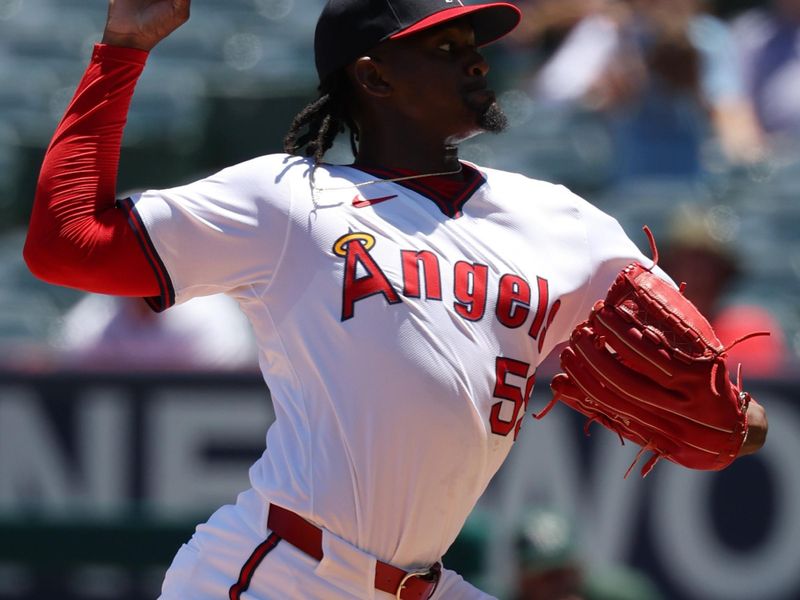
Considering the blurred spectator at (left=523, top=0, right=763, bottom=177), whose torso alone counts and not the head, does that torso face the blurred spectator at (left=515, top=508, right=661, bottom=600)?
yes

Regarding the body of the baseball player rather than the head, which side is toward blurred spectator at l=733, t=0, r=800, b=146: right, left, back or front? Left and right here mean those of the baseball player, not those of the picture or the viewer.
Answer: left

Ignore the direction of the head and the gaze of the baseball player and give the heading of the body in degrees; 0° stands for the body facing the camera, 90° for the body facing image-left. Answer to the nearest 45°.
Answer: approximately 315°

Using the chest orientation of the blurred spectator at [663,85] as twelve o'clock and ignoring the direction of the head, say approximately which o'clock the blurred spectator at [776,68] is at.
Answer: the blurred spectator at [776,68] is roughly at 8 o'clock from the blurred spectator at [663,85].

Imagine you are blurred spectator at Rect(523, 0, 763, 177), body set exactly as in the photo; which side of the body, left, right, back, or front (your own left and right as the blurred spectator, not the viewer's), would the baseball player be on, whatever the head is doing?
front

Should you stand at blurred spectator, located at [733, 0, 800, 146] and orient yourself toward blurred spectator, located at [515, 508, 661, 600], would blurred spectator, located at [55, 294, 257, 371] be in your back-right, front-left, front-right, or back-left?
front-right

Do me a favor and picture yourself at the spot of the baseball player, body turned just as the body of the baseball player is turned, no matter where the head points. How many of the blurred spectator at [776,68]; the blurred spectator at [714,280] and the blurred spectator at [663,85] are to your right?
0

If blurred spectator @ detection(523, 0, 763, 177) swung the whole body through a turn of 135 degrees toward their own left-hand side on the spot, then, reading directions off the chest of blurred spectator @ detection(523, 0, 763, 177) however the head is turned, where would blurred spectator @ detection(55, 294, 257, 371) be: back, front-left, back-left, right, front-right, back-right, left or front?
back

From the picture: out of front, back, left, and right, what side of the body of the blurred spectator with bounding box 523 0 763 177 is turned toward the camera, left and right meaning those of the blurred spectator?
front

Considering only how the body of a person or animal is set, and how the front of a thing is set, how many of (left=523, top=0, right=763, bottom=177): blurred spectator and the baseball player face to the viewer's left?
0

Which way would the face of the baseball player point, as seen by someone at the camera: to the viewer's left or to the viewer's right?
to the viewer's right

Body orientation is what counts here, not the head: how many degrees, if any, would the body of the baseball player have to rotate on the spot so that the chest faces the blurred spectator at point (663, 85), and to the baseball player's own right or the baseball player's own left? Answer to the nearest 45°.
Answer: approximately 135° to the baseball player's own left
